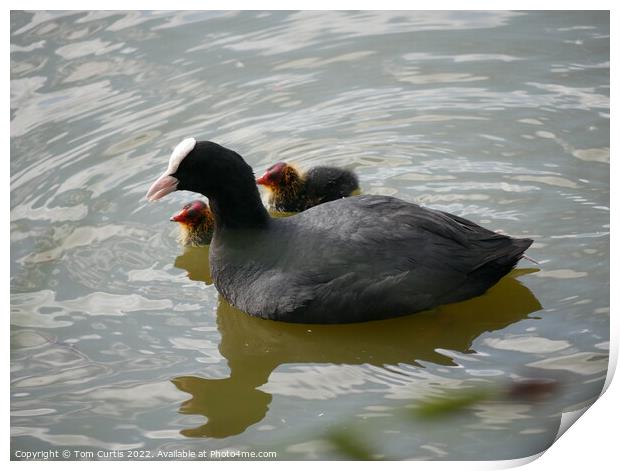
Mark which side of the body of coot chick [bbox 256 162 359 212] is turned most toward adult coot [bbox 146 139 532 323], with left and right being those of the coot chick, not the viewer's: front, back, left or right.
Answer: left

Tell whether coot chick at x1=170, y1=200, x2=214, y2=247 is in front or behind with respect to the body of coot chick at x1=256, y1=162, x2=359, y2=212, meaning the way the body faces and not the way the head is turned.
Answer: in front

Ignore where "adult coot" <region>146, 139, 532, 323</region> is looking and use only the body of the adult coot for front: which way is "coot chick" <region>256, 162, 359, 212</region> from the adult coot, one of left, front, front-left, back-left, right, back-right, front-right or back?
right

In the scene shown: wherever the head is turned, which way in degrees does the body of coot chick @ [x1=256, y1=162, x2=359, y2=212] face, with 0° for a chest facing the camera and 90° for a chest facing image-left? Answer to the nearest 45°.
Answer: approximately 90°

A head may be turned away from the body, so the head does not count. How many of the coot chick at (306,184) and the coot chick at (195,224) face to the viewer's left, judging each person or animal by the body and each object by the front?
2

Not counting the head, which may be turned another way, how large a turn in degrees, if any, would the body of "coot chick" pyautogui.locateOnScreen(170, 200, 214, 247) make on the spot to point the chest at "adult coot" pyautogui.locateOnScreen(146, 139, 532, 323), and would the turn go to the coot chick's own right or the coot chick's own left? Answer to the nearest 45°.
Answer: approximately 135° to the coot chick's own left

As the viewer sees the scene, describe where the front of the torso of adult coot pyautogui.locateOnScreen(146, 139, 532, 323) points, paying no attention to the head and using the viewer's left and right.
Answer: facing to the left of the viewer

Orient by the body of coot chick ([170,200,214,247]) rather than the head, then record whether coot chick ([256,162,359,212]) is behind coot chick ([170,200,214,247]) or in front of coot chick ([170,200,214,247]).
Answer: behind

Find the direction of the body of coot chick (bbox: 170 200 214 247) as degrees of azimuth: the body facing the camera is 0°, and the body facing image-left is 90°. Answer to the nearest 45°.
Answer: approximately 90°
